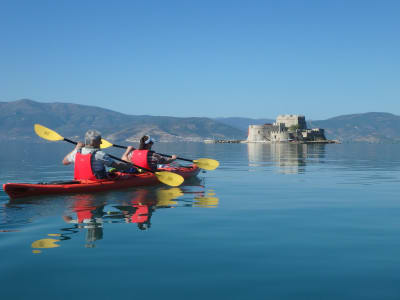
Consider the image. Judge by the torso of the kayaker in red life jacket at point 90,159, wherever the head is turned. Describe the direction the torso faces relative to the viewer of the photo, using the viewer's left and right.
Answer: facing away from the viewer and to the right of the viewer

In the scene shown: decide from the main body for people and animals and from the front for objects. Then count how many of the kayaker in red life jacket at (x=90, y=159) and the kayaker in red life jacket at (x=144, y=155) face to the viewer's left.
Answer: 0

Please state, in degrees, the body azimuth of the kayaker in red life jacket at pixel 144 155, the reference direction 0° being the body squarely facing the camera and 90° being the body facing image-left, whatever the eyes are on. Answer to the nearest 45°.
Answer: approximately 225°

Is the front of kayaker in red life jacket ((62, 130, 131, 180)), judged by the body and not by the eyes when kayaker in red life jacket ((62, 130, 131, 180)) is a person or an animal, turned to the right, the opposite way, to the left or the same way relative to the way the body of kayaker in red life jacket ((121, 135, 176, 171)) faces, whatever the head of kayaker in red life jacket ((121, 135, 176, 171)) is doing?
the same way

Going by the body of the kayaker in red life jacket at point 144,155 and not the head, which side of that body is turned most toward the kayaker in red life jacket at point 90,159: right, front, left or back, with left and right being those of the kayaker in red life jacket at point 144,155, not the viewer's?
back

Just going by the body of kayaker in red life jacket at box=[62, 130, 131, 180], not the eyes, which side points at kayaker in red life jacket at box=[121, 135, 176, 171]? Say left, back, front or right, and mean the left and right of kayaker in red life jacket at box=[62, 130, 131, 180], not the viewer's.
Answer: front
